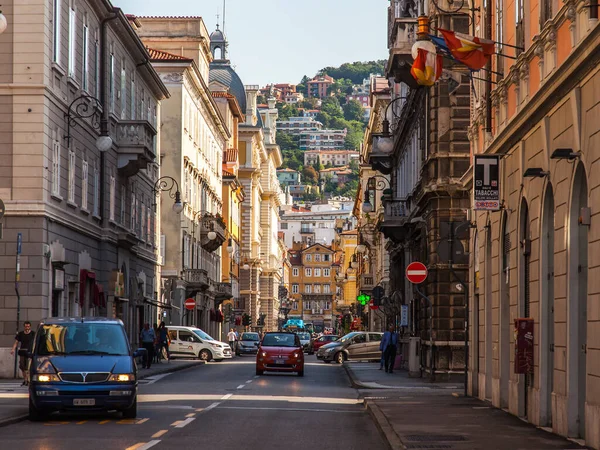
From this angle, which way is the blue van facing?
toward the camera

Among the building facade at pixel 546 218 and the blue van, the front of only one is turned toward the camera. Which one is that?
the blue van

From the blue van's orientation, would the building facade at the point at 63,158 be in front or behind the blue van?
behind

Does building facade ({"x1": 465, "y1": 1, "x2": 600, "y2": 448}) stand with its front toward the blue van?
yes

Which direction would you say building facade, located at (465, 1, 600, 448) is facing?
to the viewer's left

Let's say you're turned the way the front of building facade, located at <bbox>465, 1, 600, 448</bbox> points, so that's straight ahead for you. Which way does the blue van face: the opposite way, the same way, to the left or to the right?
to the left

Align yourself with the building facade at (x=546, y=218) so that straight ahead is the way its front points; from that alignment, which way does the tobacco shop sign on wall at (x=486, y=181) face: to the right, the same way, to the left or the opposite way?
to the left

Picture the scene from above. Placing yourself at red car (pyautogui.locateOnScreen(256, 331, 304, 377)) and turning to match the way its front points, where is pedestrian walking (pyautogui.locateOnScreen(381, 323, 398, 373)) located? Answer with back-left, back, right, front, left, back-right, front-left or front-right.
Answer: back-left

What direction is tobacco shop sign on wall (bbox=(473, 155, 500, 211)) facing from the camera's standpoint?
toward the camera

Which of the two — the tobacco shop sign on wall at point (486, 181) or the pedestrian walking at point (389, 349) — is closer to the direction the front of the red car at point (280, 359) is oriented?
the tobacco shop sign on wall
